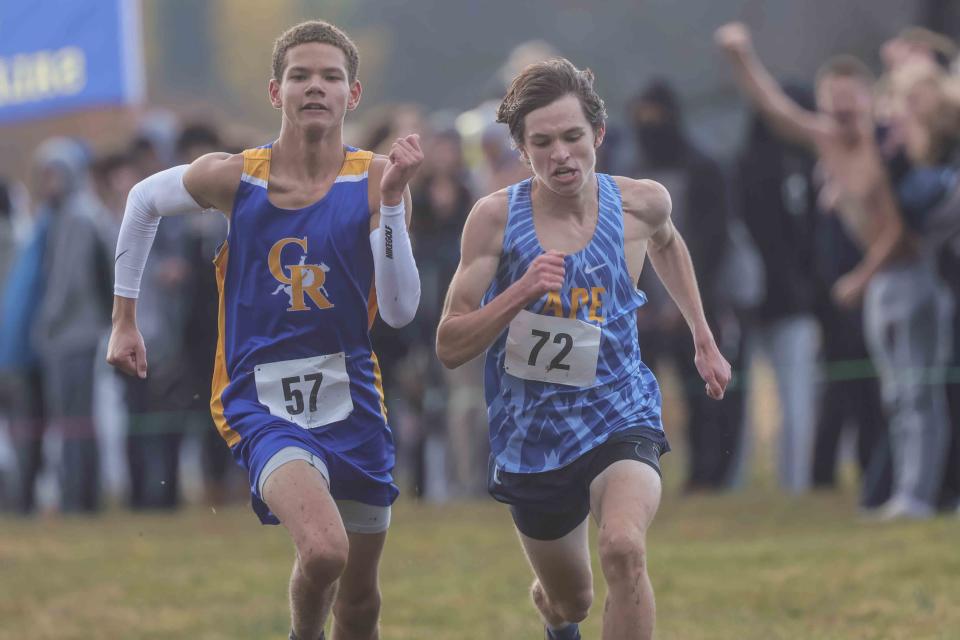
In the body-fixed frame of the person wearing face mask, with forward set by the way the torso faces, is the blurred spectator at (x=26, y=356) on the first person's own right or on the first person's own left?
on the first person's own right

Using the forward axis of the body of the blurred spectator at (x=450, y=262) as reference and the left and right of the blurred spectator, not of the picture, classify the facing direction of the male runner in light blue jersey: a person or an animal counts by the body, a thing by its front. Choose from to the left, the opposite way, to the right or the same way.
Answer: the same way

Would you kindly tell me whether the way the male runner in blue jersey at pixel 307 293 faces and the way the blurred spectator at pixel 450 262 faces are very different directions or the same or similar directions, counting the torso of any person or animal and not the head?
same or similar directions

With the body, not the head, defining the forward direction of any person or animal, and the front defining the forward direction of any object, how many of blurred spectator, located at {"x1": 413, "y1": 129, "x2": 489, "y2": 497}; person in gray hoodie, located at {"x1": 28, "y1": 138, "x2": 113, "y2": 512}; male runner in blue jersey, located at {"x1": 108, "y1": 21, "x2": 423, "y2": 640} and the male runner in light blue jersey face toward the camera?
3

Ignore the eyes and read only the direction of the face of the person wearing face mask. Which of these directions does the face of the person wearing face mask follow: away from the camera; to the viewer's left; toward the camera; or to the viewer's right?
toward the camera

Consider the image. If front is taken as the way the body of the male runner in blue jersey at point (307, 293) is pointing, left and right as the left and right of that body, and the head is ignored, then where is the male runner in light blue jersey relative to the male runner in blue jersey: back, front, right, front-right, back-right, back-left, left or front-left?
left

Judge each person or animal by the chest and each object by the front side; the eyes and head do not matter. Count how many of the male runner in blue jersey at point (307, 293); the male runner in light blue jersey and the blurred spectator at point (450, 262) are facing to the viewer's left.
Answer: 0

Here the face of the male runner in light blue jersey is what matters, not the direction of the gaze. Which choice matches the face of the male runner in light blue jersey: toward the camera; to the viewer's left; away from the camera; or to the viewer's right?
toward the camera

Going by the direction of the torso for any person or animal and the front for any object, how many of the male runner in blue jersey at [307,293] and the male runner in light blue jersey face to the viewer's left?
0

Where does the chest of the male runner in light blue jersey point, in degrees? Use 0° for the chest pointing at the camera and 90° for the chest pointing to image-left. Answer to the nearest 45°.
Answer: approximately 0°

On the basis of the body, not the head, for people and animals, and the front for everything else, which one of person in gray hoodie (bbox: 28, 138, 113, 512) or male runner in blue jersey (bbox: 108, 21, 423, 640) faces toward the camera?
the male runner in blue jersey

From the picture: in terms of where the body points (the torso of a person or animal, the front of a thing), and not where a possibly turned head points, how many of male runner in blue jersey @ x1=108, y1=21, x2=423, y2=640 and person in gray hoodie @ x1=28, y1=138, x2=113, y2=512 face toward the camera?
1

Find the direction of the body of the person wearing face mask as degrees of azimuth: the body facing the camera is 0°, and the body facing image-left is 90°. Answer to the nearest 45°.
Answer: approximately 45°

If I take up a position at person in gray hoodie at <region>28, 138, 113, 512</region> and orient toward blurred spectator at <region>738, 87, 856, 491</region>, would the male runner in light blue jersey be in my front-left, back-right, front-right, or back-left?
front-right
